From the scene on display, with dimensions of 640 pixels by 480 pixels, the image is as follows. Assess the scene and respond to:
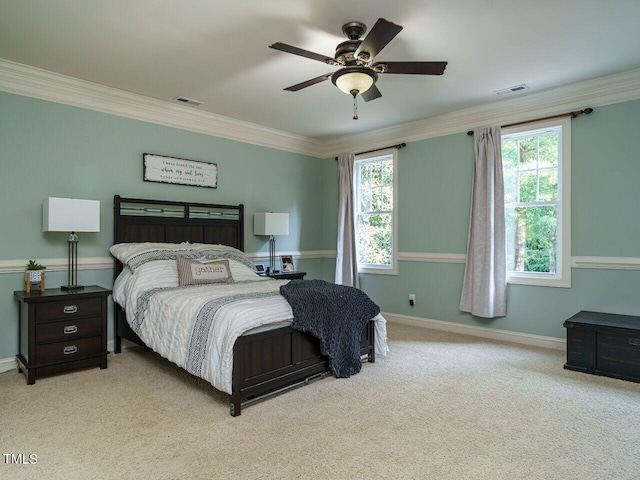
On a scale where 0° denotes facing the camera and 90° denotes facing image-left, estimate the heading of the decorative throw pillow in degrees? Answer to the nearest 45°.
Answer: approximately 315°

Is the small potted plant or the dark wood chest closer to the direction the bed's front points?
the dark wood chest

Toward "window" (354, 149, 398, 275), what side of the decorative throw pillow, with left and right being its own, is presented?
left

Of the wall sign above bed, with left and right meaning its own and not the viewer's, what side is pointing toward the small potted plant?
right

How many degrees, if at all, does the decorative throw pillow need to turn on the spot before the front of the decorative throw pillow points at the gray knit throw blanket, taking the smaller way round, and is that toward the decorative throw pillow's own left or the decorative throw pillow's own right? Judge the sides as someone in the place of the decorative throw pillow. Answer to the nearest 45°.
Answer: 0° — it already faces it

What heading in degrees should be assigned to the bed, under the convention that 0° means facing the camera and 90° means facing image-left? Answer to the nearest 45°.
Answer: approximately 315°
